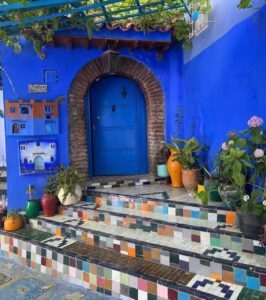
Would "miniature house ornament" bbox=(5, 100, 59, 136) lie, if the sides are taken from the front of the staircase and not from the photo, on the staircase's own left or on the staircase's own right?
on the staircase's own right

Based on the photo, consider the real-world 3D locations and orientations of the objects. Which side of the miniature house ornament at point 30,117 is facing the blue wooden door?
left

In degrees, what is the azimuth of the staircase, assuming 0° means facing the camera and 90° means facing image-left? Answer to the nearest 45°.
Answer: approximately 45°

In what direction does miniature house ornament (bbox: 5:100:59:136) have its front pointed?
toward the camera

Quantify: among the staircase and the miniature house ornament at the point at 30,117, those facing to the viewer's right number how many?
0

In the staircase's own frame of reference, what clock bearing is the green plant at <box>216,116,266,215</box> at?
The green plant is roughly at 8 o'clock from the staircase.

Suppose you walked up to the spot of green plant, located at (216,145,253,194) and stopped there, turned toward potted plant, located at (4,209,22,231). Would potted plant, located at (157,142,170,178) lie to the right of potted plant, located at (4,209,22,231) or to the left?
right

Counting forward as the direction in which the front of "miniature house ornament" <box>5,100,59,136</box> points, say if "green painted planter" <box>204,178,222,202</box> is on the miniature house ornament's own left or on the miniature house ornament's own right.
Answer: on the miniature house ornament's own left
